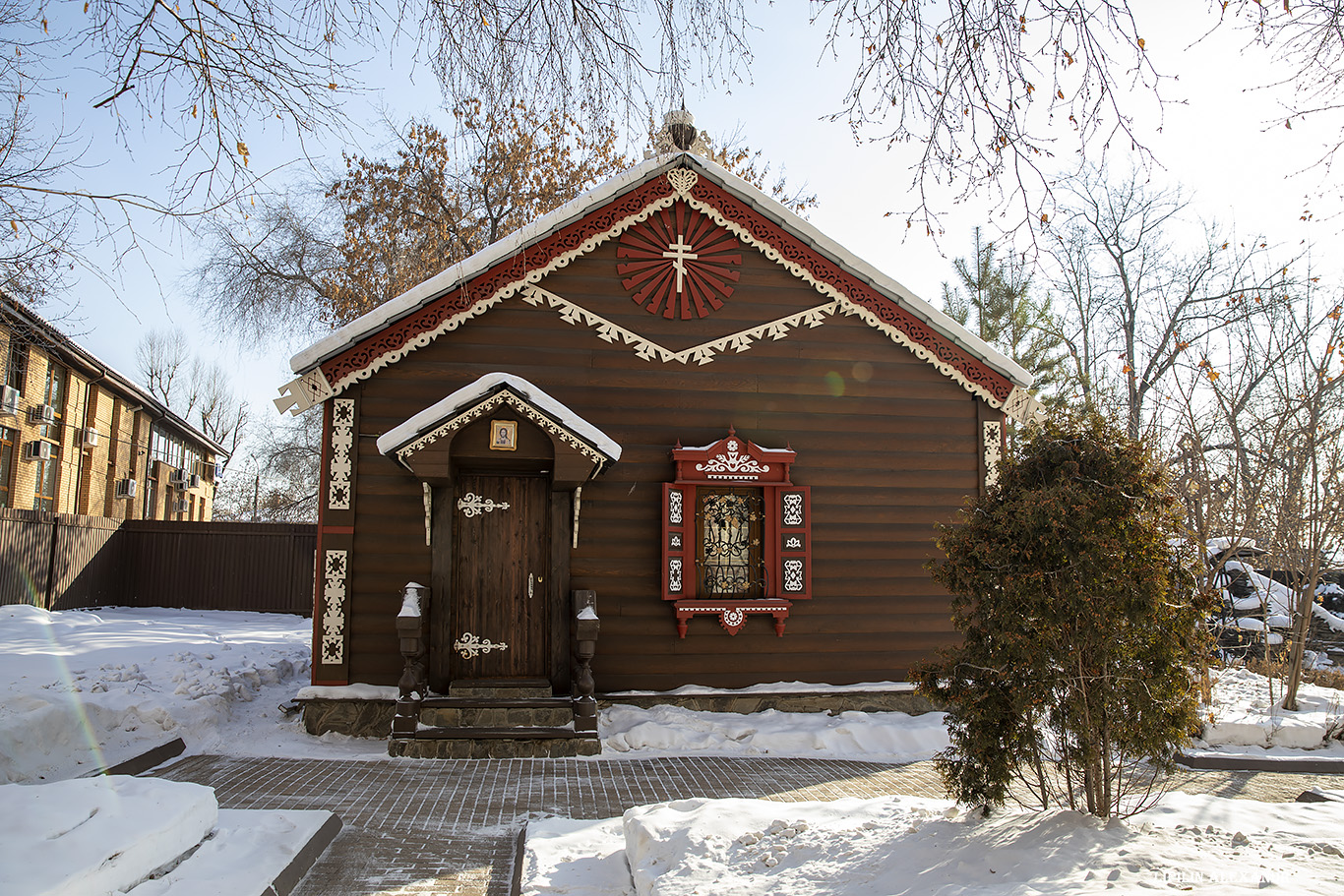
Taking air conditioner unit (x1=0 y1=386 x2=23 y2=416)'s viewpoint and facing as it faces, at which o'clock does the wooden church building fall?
The wooden church building is roughly at 1 o'clock from the air conditioner unit.

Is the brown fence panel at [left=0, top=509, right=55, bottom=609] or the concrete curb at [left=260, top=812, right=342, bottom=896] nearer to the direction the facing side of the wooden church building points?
the concrete curb

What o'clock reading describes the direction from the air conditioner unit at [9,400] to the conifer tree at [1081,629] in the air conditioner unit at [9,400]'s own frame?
The conifer tree is roughly at 1 o'clock from the air conditioner unit.

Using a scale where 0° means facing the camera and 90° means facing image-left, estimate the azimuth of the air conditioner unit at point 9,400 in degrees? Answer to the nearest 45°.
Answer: approximately 315°

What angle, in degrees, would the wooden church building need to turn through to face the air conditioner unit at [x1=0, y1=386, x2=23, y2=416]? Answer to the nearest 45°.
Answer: approximately 135° to its right

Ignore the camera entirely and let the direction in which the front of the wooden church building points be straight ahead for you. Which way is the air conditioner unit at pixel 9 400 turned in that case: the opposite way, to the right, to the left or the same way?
to the left

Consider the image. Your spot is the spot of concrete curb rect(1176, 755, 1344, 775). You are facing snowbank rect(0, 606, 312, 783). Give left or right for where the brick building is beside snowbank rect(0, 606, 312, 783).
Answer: right

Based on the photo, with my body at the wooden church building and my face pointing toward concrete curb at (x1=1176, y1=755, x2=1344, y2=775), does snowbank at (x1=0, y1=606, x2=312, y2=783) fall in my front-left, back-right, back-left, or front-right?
back-right
